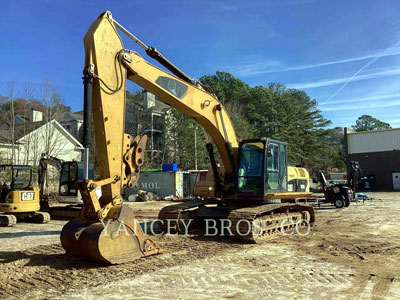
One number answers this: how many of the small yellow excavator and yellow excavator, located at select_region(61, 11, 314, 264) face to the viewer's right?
0

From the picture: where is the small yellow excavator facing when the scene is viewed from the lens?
facing away from the viewer and to the left of the viewer

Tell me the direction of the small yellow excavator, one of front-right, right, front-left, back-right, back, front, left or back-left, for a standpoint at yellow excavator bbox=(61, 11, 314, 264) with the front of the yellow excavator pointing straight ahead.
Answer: right

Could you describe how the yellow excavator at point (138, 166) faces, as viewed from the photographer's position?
facing the viewer and to the left of the viewer

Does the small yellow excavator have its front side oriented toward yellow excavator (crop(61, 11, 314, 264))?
no
